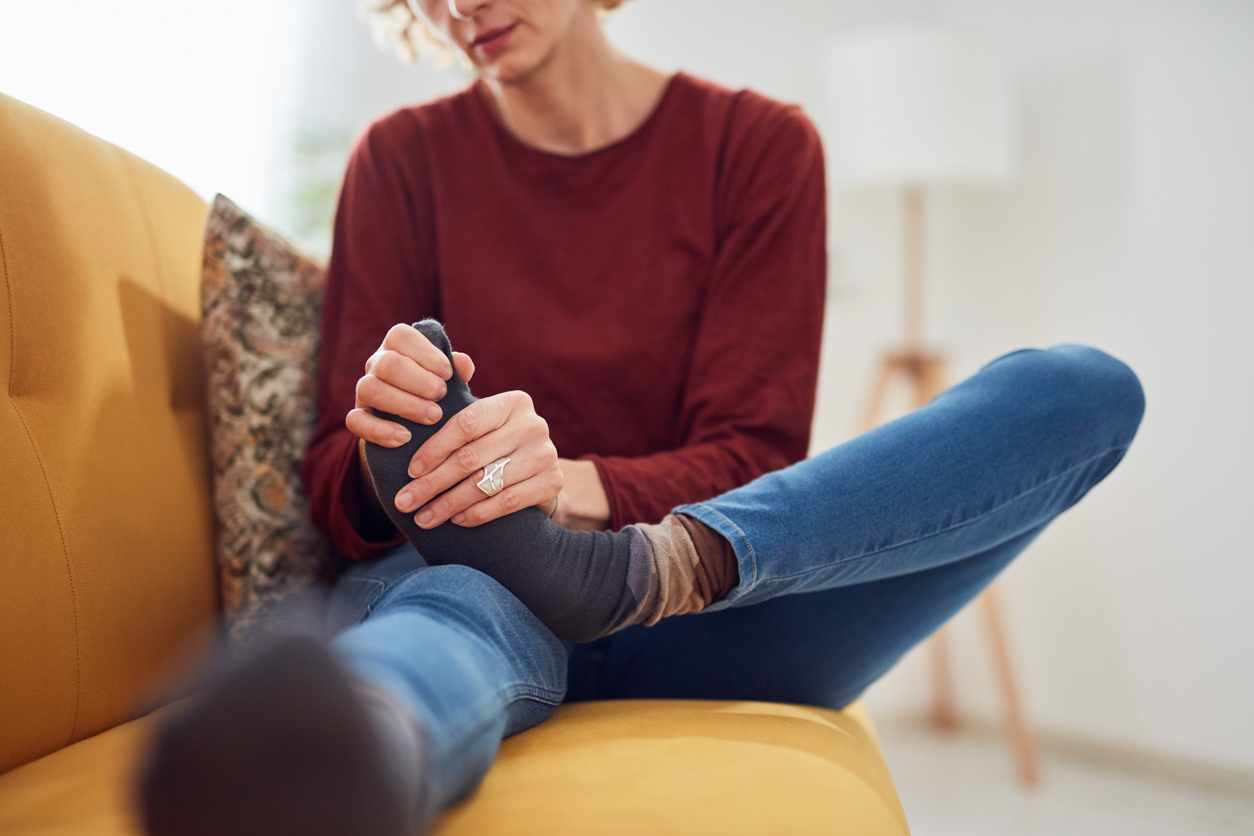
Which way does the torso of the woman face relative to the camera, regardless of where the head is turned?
toward the camera

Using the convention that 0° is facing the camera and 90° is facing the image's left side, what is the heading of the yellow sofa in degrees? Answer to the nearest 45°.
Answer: approximately 270°
